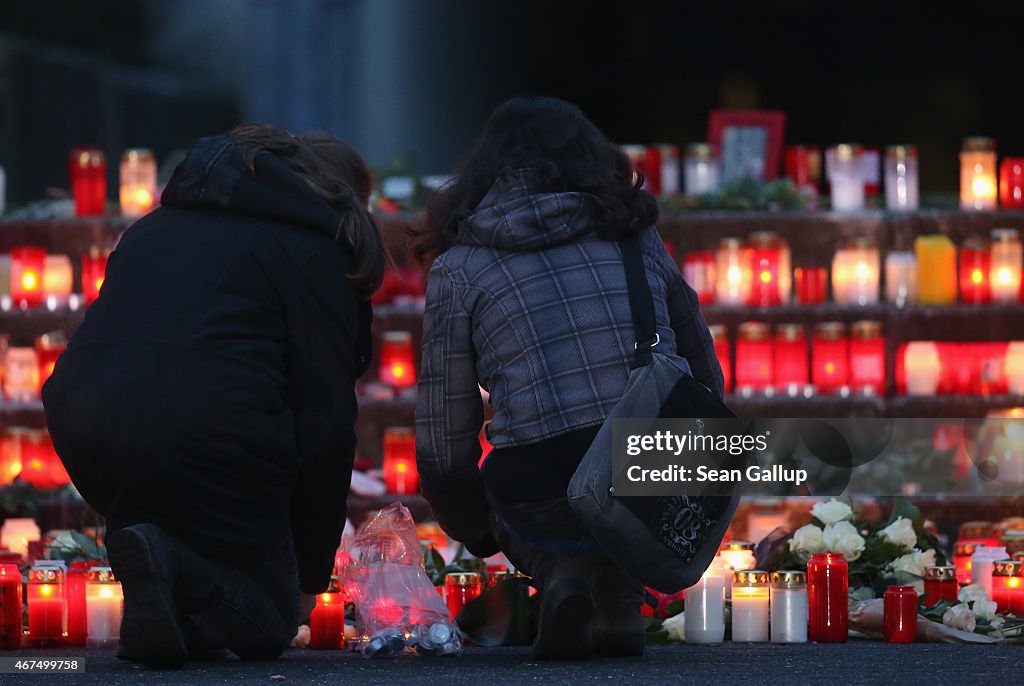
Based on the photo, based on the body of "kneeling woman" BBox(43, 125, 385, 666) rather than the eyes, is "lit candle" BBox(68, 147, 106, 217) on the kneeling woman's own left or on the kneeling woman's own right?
on the kneeling woman's own left

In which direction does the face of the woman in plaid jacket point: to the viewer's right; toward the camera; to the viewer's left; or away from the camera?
away from the camera

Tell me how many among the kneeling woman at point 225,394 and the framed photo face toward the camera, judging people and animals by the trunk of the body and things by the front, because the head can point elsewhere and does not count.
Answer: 1

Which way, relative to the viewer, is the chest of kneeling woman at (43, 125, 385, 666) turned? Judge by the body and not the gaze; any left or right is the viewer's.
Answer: facing away from the viewer and to the right of the viewer

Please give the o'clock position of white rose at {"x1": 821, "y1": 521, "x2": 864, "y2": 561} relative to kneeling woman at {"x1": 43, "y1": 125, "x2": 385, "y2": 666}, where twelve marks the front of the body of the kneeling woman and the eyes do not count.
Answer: The white rose is roughly at 1 o'clock from the kneeling woman.

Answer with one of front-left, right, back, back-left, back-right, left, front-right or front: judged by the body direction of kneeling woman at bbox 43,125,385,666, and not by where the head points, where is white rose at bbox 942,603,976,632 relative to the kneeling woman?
front-right

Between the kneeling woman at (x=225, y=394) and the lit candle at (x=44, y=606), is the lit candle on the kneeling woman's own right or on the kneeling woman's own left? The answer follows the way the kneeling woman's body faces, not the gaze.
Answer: on the kneeling woman's own left

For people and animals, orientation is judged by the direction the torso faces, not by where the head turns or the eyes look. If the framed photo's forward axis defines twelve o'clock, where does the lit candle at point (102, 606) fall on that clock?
The lit candle is roughly at 1 o'clock from the framed photo.

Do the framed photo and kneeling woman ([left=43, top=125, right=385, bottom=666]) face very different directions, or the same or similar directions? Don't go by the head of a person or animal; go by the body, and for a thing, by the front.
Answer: very different directions

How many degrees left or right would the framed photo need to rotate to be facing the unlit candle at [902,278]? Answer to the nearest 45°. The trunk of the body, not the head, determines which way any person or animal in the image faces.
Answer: approximately 90° to its left

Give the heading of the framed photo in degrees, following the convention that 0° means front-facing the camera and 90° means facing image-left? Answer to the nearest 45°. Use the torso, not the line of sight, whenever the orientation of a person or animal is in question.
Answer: approximately 0°
